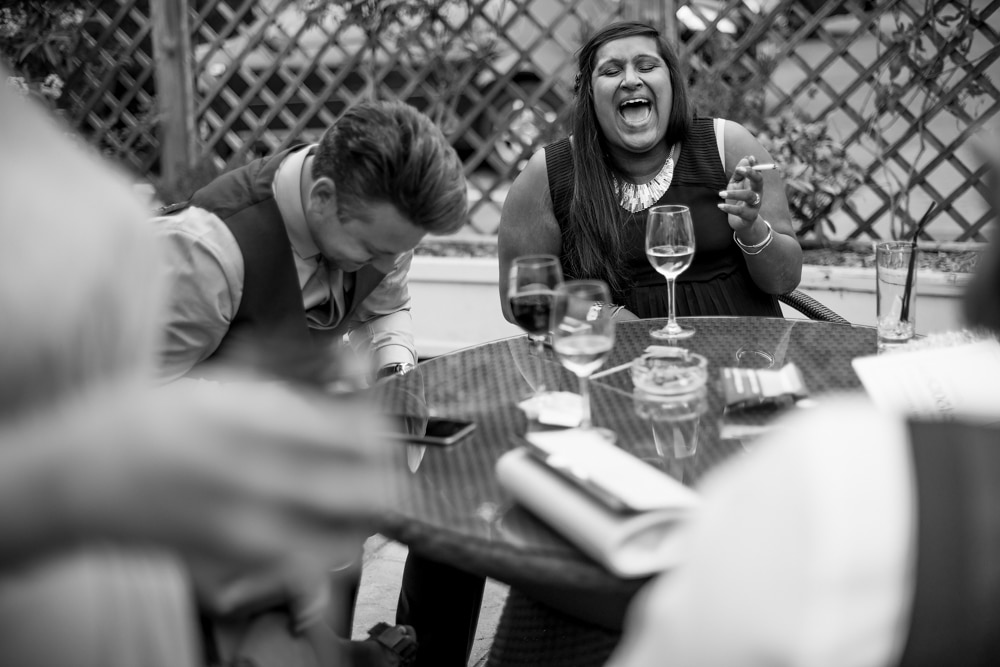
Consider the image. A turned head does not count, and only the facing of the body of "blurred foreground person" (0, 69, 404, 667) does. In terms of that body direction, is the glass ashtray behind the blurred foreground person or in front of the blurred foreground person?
in front

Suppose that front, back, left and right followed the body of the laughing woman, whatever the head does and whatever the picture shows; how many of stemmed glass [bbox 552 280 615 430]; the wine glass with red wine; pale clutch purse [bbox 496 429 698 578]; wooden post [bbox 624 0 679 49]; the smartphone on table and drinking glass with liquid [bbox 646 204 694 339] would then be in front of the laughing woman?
5

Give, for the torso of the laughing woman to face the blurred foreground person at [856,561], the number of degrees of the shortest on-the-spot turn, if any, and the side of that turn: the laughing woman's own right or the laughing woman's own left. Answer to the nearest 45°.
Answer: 0° — they already face them

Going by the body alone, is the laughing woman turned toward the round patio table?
yes

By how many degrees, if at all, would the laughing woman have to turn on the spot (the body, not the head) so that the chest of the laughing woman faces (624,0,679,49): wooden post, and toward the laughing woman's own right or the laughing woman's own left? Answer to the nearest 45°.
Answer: approximately 180°

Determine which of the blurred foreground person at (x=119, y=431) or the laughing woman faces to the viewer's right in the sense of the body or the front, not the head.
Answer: the blurred foreground person

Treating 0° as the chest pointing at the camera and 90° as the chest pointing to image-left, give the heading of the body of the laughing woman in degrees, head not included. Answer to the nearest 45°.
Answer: approximately 0°

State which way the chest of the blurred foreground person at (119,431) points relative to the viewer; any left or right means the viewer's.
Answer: facing to the right of the viewer

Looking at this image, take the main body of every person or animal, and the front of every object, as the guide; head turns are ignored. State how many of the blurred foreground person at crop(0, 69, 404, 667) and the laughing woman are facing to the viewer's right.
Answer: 1

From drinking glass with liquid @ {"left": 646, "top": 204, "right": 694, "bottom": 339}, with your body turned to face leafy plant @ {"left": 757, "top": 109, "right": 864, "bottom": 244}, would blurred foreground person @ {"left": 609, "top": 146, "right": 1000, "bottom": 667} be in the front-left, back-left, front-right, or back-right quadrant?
back-right
